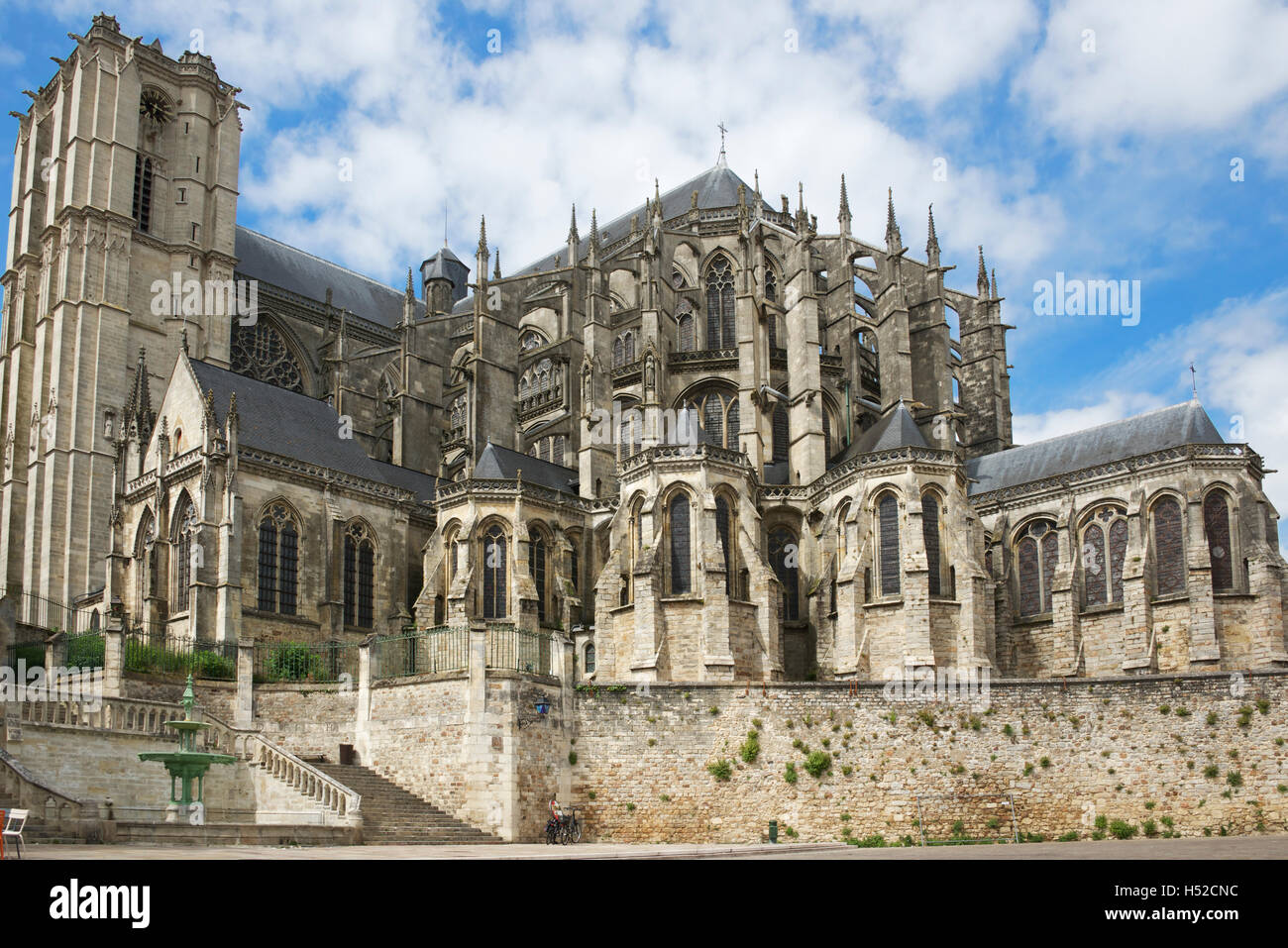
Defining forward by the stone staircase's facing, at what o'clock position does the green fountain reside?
The green fountain is roughly at 3 o'clock from the stone staircase.

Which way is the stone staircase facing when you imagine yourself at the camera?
facing the viewer and to the right of the viewer

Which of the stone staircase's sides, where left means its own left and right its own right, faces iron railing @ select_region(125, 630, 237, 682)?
back

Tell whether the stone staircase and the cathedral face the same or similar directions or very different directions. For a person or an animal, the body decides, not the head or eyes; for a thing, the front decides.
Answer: very different directions

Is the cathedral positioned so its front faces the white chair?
no

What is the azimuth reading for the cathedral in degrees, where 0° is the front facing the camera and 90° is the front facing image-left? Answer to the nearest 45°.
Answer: approximately 135°

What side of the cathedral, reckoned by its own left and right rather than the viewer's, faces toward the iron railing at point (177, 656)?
left

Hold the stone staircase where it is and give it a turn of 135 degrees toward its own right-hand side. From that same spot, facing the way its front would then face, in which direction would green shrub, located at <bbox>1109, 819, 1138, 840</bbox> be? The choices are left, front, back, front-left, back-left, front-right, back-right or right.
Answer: back

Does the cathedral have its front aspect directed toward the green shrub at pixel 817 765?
no

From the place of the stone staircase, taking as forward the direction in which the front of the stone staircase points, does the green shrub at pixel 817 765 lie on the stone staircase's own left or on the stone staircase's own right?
on the stone staircase's own left

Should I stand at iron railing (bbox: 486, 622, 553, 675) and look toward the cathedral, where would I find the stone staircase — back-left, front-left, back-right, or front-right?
back-left

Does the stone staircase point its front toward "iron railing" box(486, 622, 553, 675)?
no

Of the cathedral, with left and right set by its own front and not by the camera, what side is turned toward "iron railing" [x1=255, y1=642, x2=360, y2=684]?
left
